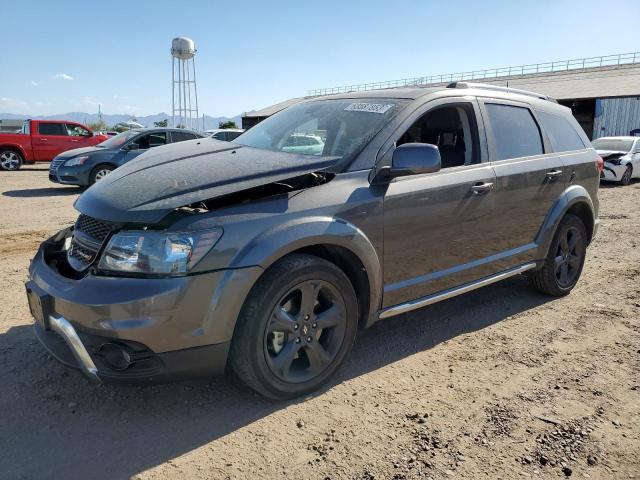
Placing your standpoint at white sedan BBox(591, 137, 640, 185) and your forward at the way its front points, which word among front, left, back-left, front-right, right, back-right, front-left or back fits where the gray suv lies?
front-left

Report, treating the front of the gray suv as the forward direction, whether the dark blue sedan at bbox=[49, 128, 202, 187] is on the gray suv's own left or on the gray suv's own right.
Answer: on the gray suv's own right

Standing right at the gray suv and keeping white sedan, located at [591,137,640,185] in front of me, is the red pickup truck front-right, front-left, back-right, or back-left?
front-left

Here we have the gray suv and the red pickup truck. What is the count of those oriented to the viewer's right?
1

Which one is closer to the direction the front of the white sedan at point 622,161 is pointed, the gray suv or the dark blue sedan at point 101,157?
the dark blue sedan

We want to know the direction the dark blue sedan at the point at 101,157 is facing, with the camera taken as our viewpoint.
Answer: facing the viewer and to the left of the viewer

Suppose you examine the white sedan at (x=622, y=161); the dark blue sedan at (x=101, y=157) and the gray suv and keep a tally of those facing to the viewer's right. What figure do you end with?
0

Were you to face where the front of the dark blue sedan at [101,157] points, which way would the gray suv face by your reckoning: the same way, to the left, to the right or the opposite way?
the same way

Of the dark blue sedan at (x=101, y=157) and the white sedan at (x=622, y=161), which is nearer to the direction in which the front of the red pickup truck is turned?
the white sedan

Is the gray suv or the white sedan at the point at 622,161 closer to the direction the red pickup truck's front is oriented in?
the white sedan

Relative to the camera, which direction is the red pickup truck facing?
to the viewer's right

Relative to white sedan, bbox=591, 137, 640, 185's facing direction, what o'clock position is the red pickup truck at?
The red pickup truck is roughly at 1 o'clock from the white sedan.

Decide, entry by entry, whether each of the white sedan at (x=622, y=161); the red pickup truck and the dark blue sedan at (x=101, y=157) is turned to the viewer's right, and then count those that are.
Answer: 1

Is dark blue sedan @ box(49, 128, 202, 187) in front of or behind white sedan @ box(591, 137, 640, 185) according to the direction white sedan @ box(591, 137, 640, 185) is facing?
in front

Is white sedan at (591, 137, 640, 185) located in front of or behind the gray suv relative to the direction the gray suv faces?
behind

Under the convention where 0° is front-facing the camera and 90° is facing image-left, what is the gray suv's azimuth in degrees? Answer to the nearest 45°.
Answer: approximately 45°

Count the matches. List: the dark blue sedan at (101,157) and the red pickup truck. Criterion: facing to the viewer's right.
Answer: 1

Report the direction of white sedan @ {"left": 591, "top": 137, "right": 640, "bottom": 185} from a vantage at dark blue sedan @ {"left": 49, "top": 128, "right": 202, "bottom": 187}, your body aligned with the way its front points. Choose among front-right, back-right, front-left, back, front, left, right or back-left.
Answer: back-left
